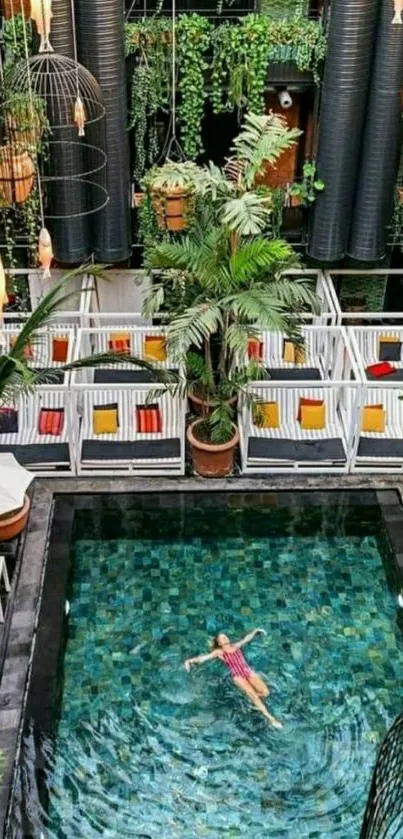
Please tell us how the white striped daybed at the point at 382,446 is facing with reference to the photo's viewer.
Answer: facing the viewer

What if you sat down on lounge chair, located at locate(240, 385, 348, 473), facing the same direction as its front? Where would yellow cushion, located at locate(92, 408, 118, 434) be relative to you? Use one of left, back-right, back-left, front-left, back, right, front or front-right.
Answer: right

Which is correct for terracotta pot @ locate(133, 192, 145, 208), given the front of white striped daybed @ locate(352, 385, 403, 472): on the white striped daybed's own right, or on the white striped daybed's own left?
on the white striped daybed's own right

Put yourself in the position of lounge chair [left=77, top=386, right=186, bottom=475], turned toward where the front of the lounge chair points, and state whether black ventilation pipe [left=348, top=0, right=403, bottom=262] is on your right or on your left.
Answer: on your left

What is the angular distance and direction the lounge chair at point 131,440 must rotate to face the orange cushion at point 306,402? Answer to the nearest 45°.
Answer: approximately 90° to its left

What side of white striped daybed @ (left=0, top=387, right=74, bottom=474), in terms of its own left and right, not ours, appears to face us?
front
